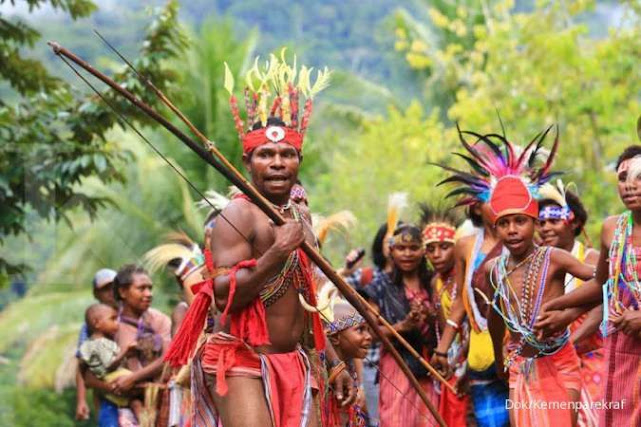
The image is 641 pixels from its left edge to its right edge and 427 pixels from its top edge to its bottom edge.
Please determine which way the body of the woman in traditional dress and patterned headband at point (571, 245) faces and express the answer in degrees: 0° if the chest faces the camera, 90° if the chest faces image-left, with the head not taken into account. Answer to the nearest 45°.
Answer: approximately 45°

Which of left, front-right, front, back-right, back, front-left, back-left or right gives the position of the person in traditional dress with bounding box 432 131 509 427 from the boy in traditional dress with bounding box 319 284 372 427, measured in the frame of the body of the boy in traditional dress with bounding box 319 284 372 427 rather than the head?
left

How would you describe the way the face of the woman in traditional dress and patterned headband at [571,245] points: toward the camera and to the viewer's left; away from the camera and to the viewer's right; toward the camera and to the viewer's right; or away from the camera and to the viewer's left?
toward the camera and to the viewer's left

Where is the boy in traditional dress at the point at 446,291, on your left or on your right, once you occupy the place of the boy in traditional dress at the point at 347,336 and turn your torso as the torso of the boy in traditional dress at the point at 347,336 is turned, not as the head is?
on your left

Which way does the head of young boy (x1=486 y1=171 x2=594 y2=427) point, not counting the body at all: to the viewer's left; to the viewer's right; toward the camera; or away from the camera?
toward the camera

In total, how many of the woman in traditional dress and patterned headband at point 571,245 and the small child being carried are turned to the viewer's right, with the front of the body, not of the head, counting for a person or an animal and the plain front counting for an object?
1

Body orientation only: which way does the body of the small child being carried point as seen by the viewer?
to the viewer's right

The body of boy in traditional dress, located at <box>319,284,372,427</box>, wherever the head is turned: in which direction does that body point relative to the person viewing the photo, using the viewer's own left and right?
facing the viewer and to the right of the viewer
